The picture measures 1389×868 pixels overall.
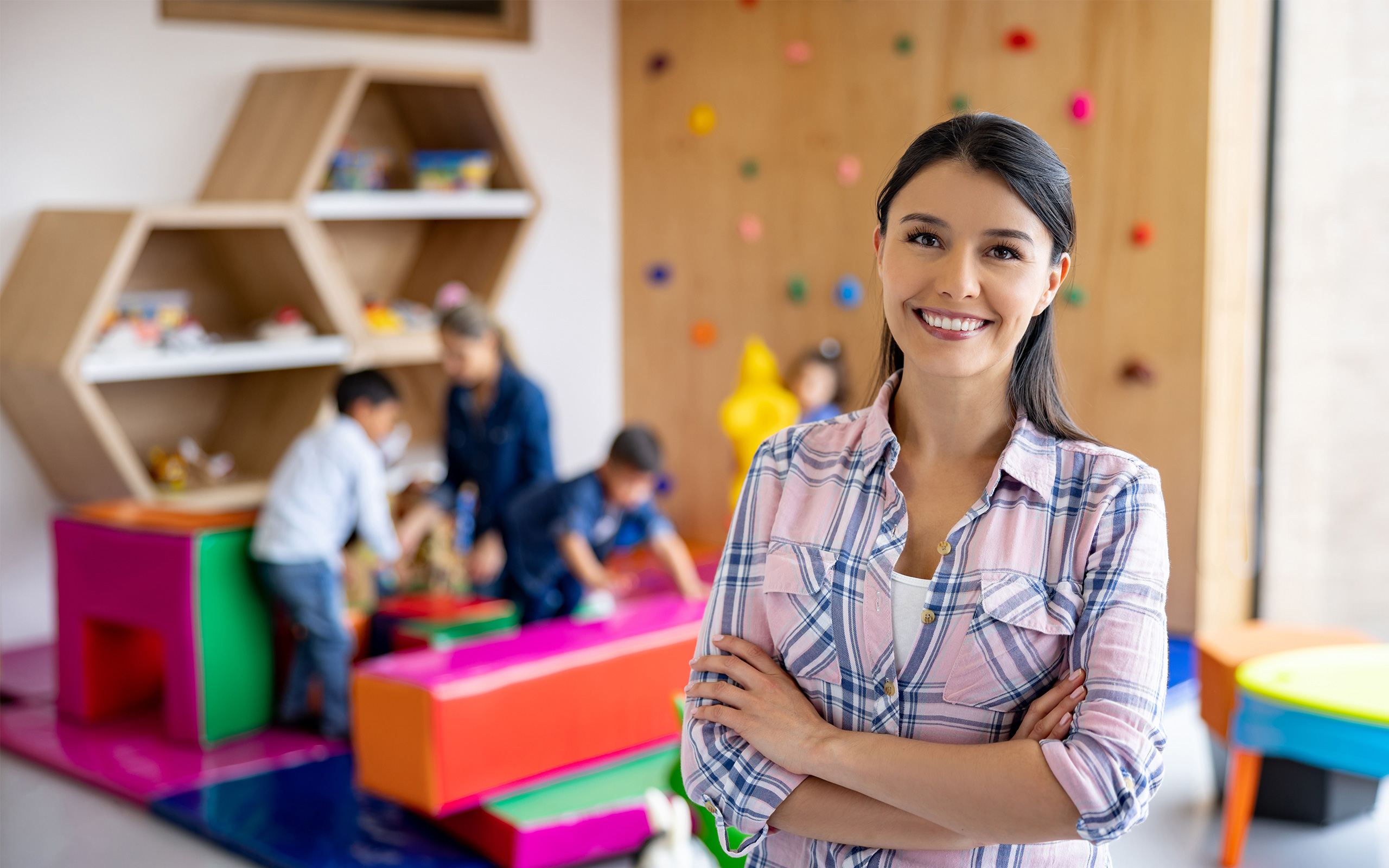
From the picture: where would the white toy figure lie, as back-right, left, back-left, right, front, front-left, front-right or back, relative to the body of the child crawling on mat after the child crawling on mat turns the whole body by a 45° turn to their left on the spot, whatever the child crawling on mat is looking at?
right

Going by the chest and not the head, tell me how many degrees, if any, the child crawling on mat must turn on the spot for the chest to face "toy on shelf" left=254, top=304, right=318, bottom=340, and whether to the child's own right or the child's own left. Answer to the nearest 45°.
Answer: approximately 180°

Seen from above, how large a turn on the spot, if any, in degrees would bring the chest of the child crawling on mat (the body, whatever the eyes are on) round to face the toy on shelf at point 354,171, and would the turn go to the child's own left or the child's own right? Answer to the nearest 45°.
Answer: approximately 180°

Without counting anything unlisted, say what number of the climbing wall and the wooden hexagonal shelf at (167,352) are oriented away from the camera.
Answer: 0

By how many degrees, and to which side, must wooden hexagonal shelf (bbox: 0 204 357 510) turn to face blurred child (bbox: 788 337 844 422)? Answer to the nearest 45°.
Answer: approximately 45° to its left

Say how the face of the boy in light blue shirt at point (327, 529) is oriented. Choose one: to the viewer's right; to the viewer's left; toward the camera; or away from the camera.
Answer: to the viewer's right
